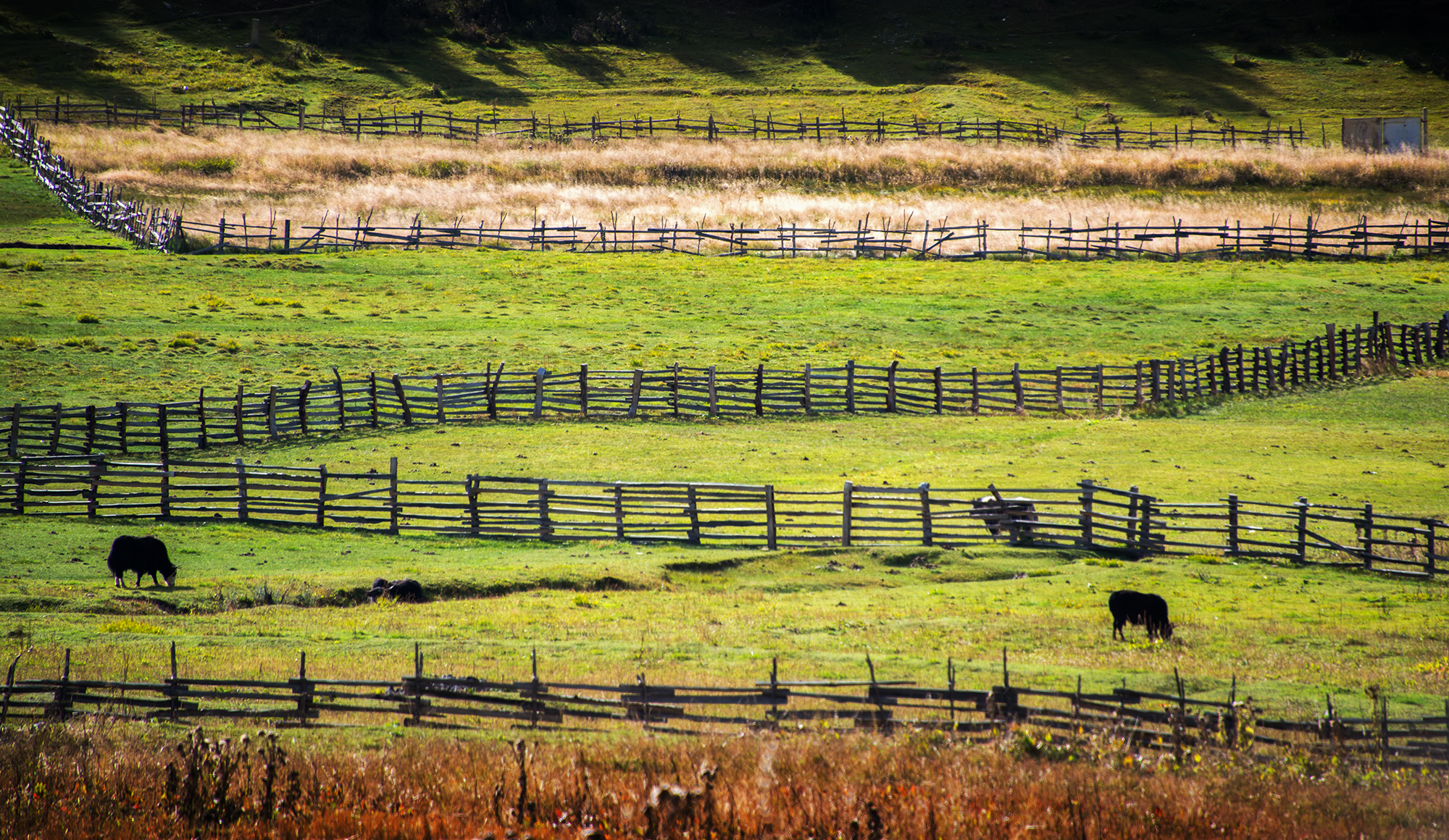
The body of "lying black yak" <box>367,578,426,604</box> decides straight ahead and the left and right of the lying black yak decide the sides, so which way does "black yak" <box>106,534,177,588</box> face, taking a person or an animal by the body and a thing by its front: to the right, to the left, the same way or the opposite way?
the opposite way

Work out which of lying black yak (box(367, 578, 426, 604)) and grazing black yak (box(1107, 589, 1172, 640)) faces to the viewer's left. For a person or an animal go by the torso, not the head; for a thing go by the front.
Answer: lying black yak (box(367, 578, 426, 604))

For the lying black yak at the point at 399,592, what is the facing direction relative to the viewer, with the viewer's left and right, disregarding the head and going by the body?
facing to the left of the viewer

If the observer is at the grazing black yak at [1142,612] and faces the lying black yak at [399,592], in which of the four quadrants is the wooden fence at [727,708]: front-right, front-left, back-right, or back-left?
front-left

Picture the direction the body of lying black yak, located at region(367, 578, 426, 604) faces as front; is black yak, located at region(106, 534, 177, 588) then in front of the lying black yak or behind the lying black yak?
in front

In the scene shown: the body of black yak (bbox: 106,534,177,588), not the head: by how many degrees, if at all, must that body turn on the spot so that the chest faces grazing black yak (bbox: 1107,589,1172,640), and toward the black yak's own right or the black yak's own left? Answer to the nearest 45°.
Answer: approximately 45° to the black yak's own right

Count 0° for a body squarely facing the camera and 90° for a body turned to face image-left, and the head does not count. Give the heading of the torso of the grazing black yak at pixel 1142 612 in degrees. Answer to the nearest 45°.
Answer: approximately 270°

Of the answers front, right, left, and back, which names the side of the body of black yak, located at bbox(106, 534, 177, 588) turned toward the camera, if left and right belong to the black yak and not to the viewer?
right
